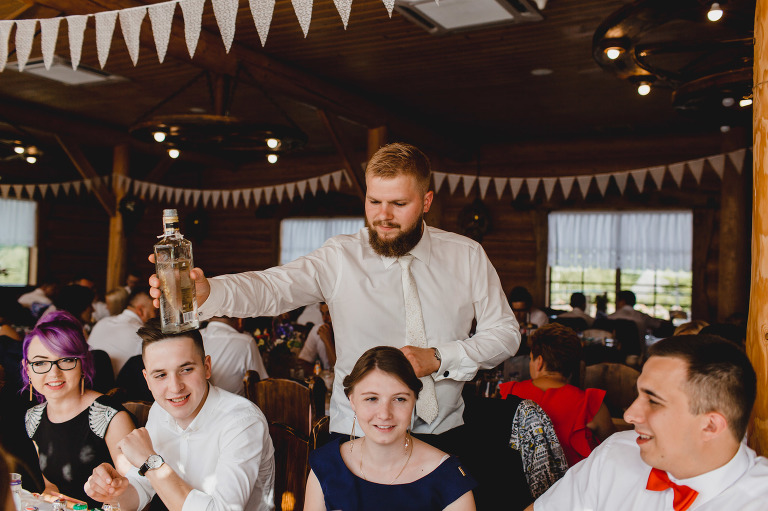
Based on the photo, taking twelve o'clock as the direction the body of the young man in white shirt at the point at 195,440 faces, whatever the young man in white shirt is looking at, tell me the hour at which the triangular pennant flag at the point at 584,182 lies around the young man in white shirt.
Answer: The triangular pennant flag is roughly at 6 o'clock from the young man in white shirt.

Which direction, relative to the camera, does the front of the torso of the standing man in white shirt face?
toward the camera

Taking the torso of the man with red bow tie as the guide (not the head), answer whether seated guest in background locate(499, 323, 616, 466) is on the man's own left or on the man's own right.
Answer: on the man's own right

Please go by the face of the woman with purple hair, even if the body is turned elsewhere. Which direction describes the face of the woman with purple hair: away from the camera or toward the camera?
toward the camera

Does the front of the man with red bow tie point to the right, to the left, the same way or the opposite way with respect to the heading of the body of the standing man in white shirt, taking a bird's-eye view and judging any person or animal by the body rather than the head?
to the right

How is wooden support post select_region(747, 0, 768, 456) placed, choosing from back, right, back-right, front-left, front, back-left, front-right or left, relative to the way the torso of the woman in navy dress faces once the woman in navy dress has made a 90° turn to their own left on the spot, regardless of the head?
front

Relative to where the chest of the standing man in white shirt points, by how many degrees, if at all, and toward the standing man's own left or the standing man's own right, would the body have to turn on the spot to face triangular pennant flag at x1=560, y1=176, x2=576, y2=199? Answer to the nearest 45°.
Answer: approximately 135° to the standing man's own left

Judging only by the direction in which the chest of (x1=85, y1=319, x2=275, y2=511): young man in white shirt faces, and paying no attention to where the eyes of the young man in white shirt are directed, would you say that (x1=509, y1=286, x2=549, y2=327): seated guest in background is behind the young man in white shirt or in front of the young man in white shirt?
behind

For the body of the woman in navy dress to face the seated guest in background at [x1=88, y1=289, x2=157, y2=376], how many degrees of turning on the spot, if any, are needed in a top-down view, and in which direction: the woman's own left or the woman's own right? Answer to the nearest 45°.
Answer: approximately 135° to the woman's own right

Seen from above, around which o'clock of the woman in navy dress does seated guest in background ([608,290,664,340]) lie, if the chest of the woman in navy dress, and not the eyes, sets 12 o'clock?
The seated guest in background is roughly at 7 o'clock from the woman in navy dress.

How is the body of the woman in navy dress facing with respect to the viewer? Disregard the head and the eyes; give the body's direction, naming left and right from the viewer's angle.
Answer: facing the viewer

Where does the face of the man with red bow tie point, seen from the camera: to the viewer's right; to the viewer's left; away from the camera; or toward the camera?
to the viewer's left

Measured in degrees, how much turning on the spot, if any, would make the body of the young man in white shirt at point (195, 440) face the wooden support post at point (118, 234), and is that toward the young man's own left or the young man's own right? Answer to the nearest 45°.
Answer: approximately 135° to the young man's own right

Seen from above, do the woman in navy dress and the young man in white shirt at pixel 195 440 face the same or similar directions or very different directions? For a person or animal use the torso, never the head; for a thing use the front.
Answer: same or similar directions

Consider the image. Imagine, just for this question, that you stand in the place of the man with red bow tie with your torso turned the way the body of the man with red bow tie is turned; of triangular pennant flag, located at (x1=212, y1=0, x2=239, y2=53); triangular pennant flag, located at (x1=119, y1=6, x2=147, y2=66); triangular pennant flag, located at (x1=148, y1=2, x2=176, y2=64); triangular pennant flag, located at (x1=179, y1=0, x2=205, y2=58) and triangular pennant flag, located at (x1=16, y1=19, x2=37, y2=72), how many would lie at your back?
0

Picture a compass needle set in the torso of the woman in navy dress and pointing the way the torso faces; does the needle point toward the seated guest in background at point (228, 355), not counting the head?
no

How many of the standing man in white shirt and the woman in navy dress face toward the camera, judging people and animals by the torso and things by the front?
2

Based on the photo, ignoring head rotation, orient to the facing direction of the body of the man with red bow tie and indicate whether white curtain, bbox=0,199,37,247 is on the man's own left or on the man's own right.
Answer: on the man's own right
